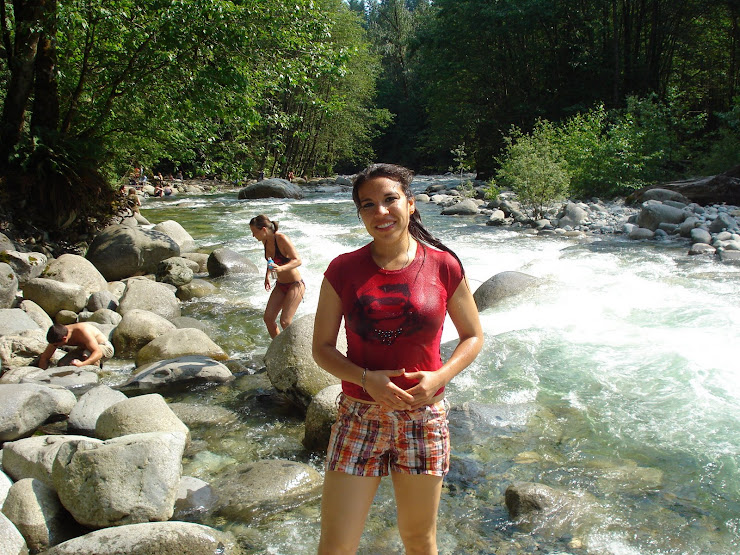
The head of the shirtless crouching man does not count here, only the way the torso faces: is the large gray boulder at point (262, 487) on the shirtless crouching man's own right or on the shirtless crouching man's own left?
on the shirtless crouching man's own left

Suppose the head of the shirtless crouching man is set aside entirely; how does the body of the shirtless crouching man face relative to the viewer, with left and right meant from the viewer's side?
facing the viewer and to the left of the viewer

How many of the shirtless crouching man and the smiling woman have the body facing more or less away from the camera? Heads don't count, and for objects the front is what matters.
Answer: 0

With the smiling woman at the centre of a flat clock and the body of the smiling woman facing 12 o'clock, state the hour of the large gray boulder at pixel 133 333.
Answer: The large gray boulder is roughly at 5 o'clock from the smiling woman.

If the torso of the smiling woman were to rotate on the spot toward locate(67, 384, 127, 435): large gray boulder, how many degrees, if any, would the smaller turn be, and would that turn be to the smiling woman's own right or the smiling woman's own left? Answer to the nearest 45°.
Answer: approximately 135° to the smiling woman's own right

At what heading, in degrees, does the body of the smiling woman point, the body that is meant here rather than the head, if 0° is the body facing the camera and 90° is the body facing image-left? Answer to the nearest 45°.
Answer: approximately 0°

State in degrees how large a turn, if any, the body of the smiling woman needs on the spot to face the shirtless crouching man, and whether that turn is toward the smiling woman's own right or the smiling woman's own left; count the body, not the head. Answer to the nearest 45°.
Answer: approximately 135° to the smiling woman's own right

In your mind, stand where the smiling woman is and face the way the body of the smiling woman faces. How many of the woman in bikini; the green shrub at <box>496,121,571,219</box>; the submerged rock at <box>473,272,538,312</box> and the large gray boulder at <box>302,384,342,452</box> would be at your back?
4
